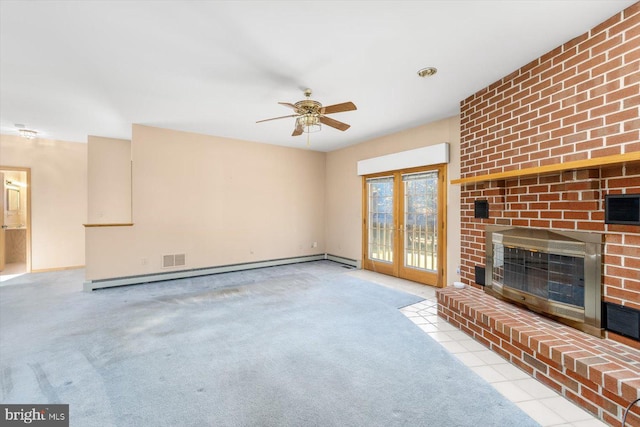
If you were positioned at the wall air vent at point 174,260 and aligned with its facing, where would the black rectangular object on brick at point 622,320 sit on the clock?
The black rectangular object on brick is roughly at 11 o'clock from the wall air vent.

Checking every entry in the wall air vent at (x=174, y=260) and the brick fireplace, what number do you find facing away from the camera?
0

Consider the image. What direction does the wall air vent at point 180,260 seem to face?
toward the camera

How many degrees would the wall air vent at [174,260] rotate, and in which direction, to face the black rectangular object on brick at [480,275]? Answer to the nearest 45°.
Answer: approximately 45° to its left

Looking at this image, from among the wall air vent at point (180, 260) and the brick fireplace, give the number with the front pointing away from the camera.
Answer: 0

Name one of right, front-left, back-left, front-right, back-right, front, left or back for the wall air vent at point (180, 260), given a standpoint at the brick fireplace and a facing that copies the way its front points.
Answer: front-right

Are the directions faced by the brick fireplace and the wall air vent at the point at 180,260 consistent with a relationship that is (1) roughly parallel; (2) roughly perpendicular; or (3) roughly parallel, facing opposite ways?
roughly perpendicular

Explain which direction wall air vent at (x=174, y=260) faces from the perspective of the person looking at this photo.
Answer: facing the viewer

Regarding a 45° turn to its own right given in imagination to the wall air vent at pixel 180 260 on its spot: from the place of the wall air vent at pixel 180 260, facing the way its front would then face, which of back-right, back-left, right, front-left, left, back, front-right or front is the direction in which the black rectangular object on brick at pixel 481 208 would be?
left

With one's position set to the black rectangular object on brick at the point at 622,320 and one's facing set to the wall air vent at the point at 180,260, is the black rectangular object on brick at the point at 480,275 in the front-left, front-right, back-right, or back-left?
front-right

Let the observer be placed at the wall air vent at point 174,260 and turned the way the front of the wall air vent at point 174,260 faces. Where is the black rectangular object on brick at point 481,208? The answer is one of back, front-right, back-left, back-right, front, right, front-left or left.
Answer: front-left

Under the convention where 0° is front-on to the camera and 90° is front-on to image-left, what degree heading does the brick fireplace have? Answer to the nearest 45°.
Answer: approximately 45°
